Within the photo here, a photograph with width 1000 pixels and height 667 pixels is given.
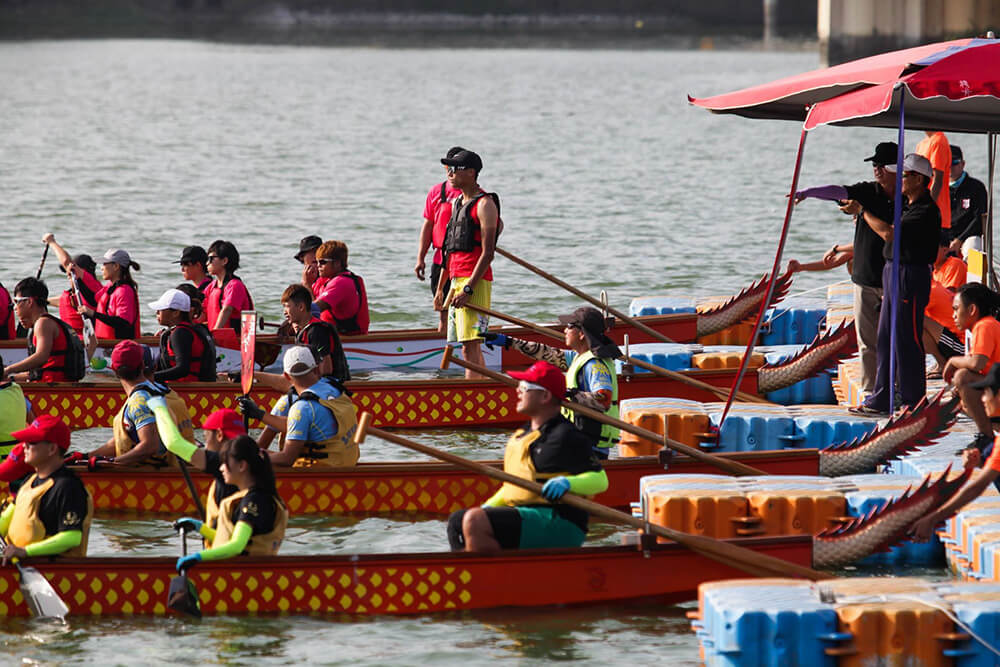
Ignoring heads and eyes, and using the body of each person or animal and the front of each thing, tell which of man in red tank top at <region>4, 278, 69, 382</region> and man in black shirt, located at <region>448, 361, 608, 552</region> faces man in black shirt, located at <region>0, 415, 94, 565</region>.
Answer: man in black shirt, located at <region>448, 361, 608, 552</region>

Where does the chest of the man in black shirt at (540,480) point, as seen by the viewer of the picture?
to the viewer's left

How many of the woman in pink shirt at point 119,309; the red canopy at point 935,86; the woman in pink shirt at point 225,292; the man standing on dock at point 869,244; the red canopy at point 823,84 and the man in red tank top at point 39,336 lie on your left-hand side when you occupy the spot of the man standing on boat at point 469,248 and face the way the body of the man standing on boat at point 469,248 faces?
3

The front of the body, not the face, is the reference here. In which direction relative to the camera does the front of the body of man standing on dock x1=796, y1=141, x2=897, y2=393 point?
to the viewer's left

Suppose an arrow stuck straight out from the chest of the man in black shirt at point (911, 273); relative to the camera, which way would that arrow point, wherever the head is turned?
to the viewer's left

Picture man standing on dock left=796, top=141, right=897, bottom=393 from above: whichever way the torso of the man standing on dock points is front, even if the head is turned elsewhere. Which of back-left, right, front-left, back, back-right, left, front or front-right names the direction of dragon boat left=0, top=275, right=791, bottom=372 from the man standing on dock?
front-right
